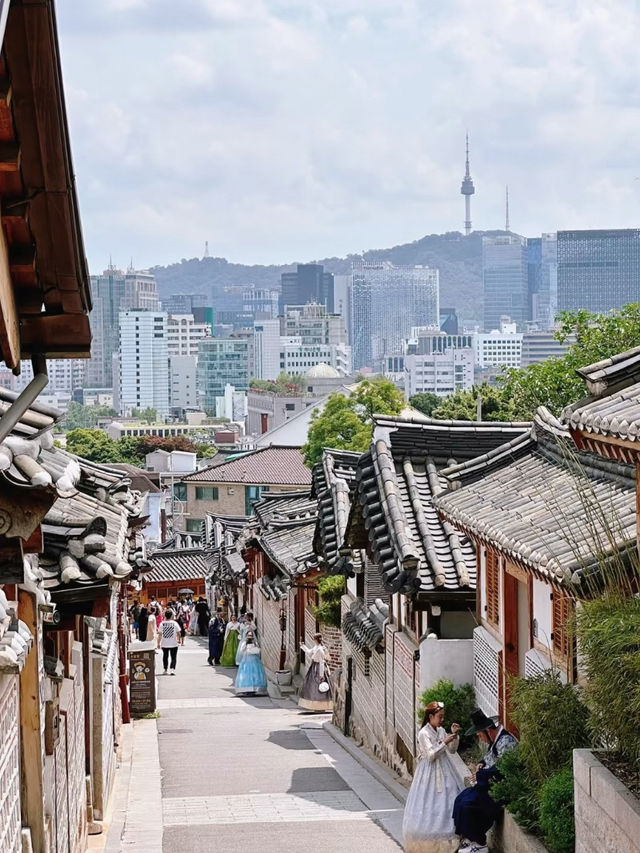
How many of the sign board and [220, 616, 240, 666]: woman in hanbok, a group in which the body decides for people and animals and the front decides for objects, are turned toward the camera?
2

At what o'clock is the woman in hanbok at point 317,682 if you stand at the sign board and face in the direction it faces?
The woman in hanbok is roughly at 9 o'clock from the sign board.

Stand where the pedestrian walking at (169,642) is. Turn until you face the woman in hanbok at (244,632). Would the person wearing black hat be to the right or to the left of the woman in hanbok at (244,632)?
right

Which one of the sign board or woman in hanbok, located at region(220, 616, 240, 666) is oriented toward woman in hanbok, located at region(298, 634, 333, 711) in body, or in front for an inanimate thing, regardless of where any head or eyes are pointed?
woman in hanbok, located at region(220, 616, 240, 666)

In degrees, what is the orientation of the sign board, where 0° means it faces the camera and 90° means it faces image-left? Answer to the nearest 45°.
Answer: approximately 0°

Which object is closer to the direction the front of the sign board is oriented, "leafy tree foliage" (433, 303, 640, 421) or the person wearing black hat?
the person wearing black hat

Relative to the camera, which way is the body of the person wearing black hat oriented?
to the viewer's left

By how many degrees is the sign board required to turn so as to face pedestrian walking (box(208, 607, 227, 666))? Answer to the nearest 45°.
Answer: approximately 180°

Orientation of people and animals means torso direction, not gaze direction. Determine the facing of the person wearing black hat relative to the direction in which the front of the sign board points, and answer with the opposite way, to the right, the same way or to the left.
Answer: to the right
